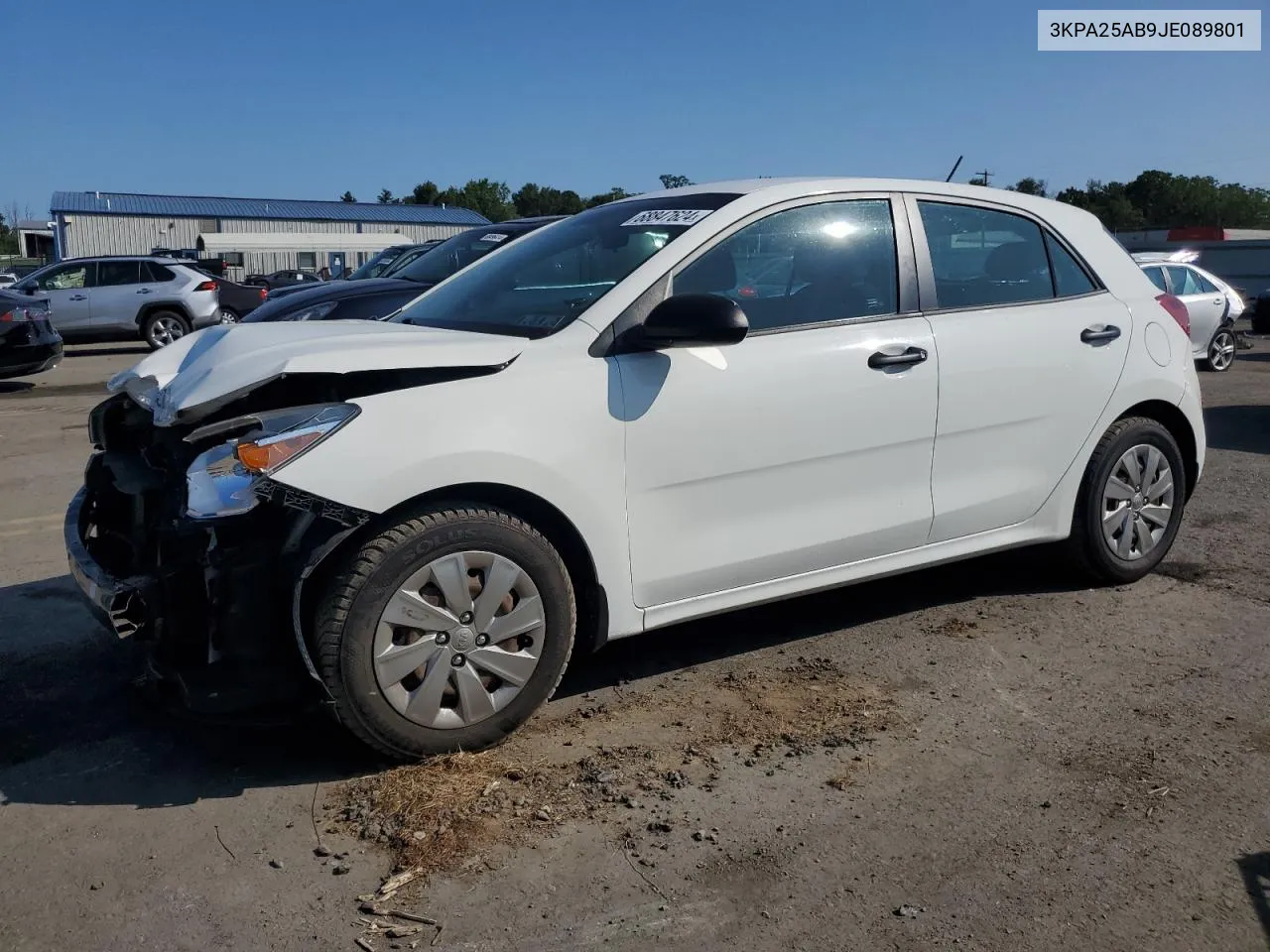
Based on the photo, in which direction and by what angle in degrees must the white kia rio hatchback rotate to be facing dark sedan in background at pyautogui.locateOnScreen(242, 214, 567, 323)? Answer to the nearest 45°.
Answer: approximately 135° to its right

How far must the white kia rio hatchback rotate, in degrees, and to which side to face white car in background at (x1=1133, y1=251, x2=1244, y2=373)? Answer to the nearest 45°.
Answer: approximately 180°

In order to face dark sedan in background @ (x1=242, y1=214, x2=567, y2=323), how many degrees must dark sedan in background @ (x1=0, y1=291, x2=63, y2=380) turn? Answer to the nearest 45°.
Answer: approximately 180°

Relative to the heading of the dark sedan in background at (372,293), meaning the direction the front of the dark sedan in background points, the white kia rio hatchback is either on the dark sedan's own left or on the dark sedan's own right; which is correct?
on the dark sedan's own left

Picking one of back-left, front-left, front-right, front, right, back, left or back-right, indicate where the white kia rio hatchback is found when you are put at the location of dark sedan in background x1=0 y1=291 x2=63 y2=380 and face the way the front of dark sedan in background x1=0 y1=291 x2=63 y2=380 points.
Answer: back-left

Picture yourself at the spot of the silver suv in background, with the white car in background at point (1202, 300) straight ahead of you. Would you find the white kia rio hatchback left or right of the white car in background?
right

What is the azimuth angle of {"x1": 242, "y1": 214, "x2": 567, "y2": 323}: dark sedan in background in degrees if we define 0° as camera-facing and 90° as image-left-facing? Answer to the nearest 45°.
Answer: approximately 45°

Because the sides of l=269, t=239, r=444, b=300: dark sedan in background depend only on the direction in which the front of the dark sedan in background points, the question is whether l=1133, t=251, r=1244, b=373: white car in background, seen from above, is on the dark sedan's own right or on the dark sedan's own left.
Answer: on the dark sedan's own left
